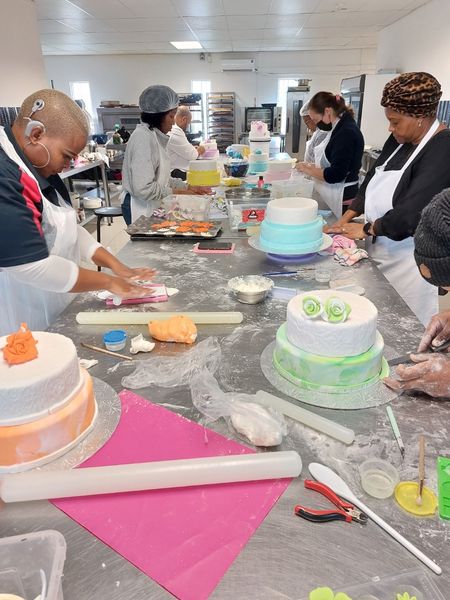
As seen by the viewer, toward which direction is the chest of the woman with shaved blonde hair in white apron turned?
to the viewer's right

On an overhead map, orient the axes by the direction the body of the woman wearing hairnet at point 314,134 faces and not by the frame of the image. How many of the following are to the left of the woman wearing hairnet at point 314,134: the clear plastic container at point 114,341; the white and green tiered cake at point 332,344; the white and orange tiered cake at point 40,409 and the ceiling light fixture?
3

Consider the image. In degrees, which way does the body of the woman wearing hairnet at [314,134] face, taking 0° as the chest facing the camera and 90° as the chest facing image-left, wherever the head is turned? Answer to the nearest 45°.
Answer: approximately 90°

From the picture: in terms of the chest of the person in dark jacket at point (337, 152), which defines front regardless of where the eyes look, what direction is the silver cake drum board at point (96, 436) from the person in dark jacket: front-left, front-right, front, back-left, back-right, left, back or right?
left

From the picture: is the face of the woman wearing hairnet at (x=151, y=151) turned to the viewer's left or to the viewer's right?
to the viewer's right

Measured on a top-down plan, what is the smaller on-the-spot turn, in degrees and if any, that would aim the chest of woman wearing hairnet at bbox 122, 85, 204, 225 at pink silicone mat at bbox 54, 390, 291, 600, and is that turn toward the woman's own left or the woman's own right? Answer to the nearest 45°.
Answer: approximately 90° to the woman's own right

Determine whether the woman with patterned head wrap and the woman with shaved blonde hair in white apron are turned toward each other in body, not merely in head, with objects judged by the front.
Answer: yes

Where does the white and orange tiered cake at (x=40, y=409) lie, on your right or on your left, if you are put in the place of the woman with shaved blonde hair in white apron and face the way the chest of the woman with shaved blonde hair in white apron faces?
on your right

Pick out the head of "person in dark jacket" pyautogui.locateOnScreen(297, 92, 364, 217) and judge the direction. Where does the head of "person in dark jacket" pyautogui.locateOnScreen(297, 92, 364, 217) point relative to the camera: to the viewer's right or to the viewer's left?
to the viewer's left

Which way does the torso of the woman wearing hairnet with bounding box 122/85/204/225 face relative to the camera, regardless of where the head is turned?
to the viewer's right

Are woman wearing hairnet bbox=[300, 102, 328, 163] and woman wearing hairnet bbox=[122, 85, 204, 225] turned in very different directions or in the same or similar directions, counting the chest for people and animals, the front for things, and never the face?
very different directions

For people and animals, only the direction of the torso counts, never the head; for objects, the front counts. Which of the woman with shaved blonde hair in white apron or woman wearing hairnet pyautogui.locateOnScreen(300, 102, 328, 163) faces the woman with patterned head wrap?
the woman with shaved blonde hair in white apron

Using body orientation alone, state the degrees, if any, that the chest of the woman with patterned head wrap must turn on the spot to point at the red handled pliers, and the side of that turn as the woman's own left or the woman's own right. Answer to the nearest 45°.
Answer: approximately 45° to the woman's own left

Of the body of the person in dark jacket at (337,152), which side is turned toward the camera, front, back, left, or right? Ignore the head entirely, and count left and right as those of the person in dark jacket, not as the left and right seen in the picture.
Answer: left

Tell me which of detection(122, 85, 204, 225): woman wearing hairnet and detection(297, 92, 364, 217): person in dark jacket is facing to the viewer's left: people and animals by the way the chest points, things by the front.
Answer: the person in dark jacket

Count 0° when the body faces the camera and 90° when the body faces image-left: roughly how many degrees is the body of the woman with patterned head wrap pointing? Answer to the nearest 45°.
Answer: approximately 45°
